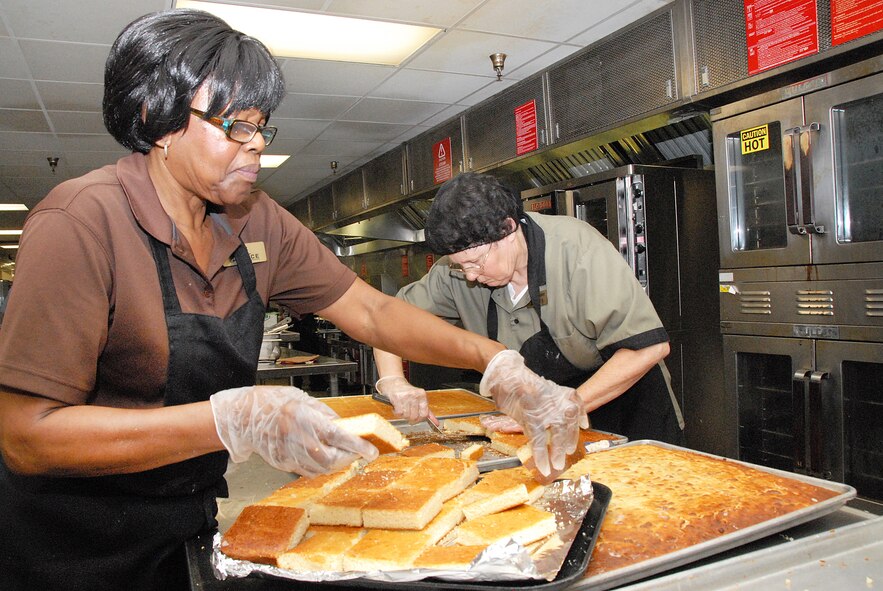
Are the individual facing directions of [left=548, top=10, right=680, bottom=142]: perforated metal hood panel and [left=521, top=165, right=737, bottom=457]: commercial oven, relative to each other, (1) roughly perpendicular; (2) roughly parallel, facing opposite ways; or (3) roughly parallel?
roughly parallel

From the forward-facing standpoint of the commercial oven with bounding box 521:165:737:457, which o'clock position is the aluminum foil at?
The aluminum foil is roughly at 11 o'clock from the commercial oven.

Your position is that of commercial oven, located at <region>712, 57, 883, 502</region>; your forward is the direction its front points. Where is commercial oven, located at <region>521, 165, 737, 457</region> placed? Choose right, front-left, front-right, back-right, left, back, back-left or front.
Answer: right

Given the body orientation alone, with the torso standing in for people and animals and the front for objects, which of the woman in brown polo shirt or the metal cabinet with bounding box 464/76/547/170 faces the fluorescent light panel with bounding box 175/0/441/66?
the metal cabinet

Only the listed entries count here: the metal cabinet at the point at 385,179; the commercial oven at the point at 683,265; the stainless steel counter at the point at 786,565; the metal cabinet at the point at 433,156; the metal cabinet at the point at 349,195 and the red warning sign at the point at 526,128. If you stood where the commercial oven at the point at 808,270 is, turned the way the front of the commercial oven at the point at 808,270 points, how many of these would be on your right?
5

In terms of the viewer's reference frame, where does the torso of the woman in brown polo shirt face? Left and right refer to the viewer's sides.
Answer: facing the viewer and to the right of the viewer

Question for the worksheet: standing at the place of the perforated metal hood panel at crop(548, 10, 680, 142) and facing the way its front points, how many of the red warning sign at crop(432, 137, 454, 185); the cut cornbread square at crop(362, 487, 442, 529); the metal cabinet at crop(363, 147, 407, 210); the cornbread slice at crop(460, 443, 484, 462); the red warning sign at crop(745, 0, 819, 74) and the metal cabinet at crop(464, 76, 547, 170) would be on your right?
3

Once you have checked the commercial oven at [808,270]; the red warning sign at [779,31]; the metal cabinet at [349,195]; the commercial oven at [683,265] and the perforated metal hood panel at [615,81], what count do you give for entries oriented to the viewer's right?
0

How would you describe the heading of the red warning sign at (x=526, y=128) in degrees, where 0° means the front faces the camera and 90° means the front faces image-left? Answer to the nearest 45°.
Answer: approximately 45°

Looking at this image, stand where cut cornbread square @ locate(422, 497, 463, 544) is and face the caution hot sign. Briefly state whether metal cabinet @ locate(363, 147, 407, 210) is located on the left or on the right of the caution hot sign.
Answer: left

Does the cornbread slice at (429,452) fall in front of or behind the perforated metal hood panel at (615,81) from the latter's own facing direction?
in front

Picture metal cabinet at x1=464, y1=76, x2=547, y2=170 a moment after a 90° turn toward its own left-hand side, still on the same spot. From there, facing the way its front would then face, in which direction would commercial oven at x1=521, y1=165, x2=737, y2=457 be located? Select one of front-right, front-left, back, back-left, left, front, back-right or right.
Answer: front

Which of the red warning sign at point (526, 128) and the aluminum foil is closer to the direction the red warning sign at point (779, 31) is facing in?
the aluminum foil

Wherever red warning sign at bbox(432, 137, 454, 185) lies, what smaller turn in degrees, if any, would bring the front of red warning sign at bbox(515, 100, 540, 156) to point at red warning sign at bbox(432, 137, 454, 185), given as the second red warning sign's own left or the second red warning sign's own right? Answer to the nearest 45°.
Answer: approximately 90° to the second red warning sign's own right

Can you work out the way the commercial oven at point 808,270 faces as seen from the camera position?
facing the viewer and to the left of the viewer

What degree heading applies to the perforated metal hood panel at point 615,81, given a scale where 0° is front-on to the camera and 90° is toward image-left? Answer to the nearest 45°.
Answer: approximately 45°

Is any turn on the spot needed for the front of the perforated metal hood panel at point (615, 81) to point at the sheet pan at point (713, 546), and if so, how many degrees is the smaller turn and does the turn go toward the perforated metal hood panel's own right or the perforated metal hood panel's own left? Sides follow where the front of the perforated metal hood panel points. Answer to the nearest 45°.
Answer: approximately 45° to the perforated metal hood panel's own left

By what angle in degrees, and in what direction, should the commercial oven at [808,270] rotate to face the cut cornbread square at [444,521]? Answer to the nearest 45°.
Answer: approximately 45° to its left

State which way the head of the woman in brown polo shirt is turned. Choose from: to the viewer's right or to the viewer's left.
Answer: to the viewer's right

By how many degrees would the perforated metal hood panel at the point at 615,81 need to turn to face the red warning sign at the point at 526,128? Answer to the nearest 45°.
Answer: approximately 90° to its right
